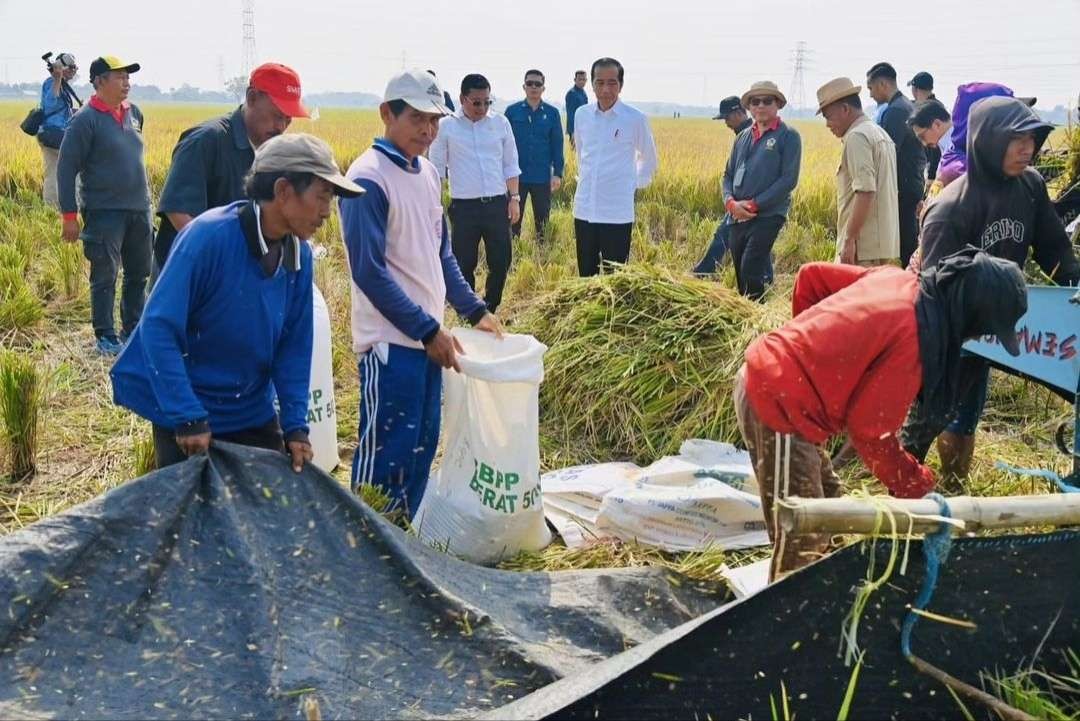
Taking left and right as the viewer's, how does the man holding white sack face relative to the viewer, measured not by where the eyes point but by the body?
facing the viewer and to the right of the viewer

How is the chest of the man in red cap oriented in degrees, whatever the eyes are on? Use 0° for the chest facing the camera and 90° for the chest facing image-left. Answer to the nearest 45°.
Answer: approximately 270°

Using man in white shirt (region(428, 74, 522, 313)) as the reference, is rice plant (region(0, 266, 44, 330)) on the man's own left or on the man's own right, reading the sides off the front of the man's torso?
on the man's own right

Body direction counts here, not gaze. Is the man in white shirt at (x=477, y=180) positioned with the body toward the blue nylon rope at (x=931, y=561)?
yes

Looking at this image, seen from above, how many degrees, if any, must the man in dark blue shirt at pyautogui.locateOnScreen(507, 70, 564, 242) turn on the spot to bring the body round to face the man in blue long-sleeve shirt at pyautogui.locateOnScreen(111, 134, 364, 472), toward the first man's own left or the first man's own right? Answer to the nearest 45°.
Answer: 0° — they already face them

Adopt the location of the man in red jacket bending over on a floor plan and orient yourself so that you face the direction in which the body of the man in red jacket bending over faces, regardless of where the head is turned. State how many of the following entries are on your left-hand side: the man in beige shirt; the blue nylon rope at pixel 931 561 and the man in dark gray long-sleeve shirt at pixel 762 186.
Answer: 2

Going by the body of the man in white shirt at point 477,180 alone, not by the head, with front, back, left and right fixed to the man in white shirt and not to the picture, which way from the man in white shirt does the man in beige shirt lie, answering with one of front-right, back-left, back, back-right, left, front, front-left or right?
front-left

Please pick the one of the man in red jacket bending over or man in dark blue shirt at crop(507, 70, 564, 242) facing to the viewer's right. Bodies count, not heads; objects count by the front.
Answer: the man in red jacket bending over

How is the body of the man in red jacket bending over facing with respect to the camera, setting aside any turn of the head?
to the viewer's right

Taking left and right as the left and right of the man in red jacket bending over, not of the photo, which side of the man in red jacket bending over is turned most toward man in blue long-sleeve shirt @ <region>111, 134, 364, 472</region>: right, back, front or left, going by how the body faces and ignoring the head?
back

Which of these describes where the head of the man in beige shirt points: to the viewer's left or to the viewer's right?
to the viewer's left
